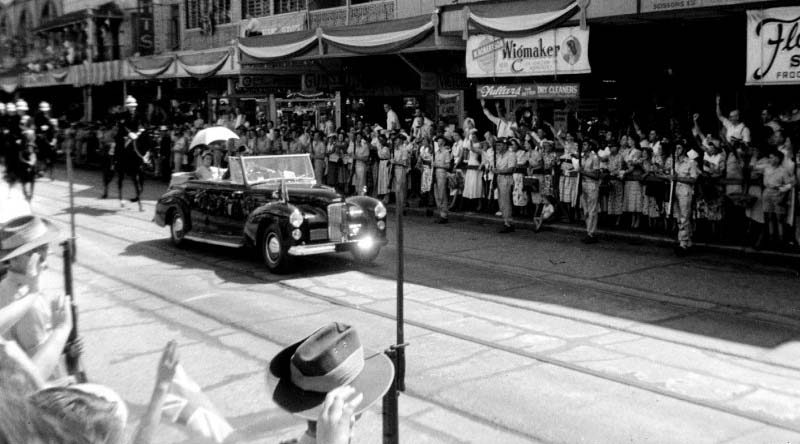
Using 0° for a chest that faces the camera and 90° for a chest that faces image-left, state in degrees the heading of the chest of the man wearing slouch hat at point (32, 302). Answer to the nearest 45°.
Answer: approximately 225°

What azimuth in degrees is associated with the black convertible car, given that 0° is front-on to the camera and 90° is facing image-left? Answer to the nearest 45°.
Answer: approximately 315°

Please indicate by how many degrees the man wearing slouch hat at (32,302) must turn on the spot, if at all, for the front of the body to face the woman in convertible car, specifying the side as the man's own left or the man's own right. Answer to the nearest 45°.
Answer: approximately 45° to the man's own left

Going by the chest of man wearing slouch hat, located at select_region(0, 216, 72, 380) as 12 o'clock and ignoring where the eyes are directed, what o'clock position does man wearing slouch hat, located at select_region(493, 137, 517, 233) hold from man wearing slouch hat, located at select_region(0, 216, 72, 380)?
man wearing slouch hat, located at select_region(493, 137, 517, 233) is roughly at 12 o'clock from man wearing slouch hat, located at select_region(0, 216, 72, 380).

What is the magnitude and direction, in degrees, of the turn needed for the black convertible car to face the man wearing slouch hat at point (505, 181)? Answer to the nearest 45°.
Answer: approximately 90° to its left

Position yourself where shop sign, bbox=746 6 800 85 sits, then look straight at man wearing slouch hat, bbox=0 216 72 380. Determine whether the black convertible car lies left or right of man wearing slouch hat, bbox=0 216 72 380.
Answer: right

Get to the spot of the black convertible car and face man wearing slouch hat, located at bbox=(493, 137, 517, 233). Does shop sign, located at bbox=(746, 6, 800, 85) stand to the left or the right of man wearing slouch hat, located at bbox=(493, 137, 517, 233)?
right

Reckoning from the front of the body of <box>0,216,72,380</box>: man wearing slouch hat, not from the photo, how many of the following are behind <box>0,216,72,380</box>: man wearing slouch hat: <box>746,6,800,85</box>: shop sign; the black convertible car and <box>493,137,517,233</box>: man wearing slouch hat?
0

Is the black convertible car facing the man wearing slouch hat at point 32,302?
no

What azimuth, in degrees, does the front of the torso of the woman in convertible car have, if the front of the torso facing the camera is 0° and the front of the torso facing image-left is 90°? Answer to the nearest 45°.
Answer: approximately 315°
